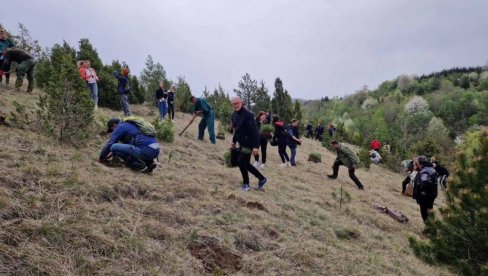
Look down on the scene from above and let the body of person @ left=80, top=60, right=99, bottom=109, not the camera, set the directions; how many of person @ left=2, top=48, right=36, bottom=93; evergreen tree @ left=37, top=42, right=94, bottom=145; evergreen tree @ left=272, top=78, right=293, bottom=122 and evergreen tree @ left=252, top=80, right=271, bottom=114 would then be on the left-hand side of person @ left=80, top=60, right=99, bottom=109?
2

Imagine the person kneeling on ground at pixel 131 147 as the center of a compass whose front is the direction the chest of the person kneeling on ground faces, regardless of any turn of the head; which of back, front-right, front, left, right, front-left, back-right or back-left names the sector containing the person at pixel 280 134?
back-right

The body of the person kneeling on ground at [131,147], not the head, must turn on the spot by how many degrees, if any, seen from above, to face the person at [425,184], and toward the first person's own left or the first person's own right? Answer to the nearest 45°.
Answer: approximately 180°

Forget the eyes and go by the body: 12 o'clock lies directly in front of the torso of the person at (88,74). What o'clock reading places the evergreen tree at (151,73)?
The evergreen tree is roughly at 8 o'clock from the person.

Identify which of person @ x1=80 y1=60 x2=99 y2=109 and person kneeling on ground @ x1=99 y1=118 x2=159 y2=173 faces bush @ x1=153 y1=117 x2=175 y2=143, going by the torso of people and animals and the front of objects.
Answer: the person

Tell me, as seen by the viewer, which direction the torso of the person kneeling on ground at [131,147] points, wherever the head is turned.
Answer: to the viewer's left

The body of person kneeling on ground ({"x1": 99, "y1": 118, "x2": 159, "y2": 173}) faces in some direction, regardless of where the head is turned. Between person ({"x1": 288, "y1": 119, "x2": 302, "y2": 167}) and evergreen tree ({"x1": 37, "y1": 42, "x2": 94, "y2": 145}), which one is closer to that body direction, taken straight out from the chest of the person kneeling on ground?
the evergreen tree

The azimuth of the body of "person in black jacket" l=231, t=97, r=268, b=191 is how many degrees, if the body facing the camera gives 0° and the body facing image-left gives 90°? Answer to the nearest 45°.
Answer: approximately 45°
